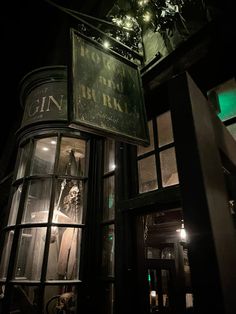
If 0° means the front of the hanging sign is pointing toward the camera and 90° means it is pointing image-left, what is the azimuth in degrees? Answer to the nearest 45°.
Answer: approximately 315°

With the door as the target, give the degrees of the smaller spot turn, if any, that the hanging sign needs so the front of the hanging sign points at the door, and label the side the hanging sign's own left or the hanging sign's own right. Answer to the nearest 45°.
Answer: approximately 135° to the hanging sign's own left

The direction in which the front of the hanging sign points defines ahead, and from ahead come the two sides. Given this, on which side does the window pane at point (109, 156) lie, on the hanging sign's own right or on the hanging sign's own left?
on the hanging sign's own left

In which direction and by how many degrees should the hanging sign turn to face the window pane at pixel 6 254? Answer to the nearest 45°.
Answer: approximately 180°
